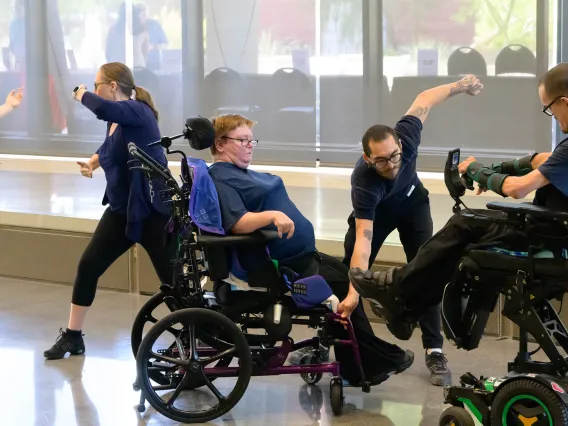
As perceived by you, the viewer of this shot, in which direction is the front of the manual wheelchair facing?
facing to the right of the viewer

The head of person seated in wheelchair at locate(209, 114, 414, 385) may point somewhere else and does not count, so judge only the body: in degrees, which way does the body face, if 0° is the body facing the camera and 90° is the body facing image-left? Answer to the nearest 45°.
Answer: approximately 270°

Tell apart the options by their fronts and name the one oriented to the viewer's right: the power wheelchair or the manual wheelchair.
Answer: the manual wheelchair

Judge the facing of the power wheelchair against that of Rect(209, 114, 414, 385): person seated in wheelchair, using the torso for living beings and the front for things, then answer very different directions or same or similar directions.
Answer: very different directions

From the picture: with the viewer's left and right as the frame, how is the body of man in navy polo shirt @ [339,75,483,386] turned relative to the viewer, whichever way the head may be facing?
facing the viewer

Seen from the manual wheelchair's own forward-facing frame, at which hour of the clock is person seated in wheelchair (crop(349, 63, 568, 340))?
The person seated in wheelchair is roughly at 1 o'clock from the manual wheelchair.

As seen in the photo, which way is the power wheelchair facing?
to the viewer's left

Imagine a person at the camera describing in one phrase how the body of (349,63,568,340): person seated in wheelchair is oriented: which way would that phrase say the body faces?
to the viewer's left

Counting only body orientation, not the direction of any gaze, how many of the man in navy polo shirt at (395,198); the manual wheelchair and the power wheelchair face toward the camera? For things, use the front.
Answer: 1

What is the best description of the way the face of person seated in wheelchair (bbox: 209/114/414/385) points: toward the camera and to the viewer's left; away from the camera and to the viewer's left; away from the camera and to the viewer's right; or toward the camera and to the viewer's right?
toward the camera and to the viewer's right
